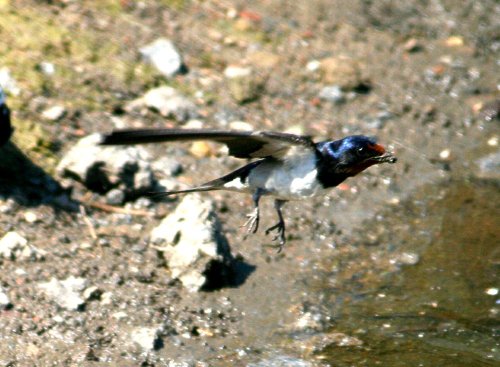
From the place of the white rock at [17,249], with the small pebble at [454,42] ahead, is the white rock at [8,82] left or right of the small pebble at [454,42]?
left

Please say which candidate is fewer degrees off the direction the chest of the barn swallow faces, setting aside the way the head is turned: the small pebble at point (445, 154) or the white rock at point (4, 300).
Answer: the small pebble

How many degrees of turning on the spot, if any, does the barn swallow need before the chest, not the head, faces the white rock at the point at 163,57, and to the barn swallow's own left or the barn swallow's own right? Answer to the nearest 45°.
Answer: approximately 135° to the barn swallow's own left

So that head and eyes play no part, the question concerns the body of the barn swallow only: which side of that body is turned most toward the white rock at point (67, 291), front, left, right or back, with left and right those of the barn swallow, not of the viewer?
back

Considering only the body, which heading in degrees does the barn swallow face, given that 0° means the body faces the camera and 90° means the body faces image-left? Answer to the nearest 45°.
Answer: approximately 270°

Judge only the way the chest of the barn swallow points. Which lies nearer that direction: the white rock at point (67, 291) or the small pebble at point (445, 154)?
the small pebble

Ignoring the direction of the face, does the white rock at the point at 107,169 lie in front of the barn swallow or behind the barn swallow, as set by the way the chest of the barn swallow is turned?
behind

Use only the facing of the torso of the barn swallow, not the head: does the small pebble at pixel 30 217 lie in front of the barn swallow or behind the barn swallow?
behind

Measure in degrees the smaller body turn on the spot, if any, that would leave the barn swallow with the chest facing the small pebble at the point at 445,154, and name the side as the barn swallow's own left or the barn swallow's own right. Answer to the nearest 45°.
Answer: approximately 45° to the barn swallow's own left

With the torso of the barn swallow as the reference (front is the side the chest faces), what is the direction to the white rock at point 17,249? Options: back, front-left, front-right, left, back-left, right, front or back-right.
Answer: back

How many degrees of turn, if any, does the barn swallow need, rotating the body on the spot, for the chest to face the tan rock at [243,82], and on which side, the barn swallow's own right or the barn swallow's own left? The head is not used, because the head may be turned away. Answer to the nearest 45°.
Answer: approximately 90° to the barn swallow's own left

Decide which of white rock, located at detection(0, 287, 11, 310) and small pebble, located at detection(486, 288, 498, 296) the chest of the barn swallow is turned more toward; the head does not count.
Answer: the small pebble

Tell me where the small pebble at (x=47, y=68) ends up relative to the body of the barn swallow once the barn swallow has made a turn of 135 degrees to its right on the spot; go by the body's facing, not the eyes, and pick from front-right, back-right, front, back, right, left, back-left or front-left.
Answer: right
